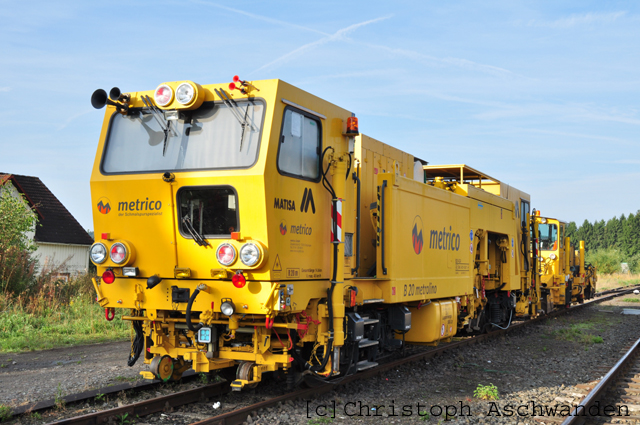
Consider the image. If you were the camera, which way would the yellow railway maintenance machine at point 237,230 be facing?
facing the viewer and to the left of the viewer

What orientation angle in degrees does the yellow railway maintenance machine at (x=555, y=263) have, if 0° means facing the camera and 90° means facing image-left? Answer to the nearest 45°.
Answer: approximately 45°

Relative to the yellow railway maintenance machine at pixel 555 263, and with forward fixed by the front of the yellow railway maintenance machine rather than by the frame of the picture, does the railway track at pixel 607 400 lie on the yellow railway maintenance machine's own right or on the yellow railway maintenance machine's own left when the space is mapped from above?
on the yellow railway maintenance machine's own left

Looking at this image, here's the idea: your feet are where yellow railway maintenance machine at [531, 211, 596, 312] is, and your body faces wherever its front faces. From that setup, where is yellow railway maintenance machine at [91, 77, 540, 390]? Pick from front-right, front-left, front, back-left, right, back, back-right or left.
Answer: front-left

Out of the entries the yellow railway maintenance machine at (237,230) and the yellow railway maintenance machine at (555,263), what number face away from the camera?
0

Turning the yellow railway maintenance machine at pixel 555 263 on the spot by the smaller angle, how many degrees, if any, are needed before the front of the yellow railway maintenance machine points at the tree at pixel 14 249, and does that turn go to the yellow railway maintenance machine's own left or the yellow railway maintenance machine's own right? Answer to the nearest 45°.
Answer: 0° — it already faces it

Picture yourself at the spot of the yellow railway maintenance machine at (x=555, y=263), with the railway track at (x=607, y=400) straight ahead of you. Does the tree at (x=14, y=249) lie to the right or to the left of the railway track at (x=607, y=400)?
right

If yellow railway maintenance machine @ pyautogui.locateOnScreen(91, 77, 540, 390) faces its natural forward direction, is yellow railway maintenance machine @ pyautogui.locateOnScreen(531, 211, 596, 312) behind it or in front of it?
behind

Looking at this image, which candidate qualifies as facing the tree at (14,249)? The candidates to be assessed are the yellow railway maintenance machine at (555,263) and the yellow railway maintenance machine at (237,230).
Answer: the yellow railway maintenance machine at (555,263)

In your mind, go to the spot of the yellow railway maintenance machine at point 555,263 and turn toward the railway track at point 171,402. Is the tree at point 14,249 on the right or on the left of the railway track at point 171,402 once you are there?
right
